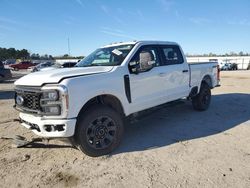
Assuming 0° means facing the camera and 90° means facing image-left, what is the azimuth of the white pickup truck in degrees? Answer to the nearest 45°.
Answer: approximately 45°

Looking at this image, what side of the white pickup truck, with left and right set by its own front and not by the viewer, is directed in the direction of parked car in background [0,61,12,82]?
right
